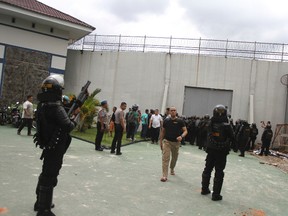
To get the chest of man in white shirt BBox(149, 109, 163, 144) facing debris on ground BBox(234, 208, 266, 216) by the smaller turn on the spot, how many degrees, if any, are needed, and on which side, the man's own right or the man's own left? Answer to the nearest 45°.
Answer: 0° — they already face it

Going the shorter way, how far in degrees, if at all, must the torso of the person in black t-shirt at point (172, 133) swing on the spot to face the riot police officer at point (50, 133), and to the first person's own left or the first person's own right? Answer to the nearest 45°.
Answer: approximately 45° to the first person's own right

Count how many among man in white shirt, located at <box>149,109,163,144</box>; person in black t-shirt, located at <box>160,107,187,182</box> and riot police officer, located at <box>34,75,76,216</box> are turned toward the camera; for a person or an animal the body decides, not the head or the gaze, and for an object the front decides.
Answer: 2

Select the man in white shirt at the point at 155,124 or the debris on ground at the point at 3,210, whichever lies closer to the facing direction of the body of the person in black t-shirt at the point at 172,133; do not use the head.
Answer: the debris on ground

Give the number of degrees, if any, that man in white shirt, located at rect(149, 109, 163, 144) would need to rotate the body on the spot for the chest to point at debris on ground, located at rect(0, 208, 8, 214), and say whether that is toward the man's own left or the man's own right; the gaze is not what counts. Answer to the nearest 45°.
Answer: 0° — they already face it

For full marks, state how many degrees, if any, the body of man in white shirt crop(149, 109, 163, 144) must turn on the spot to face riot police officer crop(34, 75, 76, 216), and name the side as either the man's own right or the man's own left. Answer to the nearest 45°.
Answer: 0° — they already face them

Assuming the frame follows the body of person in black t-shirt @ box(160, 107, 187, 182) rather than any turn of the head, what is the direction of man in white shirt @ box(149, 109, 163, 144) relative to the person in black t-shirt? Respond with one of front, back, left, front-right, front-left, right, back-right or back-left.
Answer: back

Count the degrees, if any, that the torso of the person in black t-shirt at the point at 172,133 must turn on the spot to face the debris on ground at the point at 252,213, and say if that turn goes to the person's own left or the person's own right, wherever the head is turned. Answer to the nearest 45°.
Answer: approximately 45° to the person's own left

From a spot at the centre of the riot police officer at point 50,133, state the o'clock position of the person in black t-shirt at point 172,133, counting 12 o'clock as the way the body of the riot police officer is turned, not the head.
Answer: The person in black t-shirt is roughly at 12 o'clock from the riot police officer.

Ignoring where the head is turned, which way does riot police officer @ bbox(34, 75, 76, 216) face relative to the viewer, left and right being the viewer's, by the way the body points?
facing away from the viewer and to the right of the viewer

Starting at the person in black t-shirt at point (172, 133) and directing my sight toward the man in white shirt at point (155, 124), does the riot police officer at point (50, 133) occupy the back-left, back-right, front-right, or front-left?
back-left
